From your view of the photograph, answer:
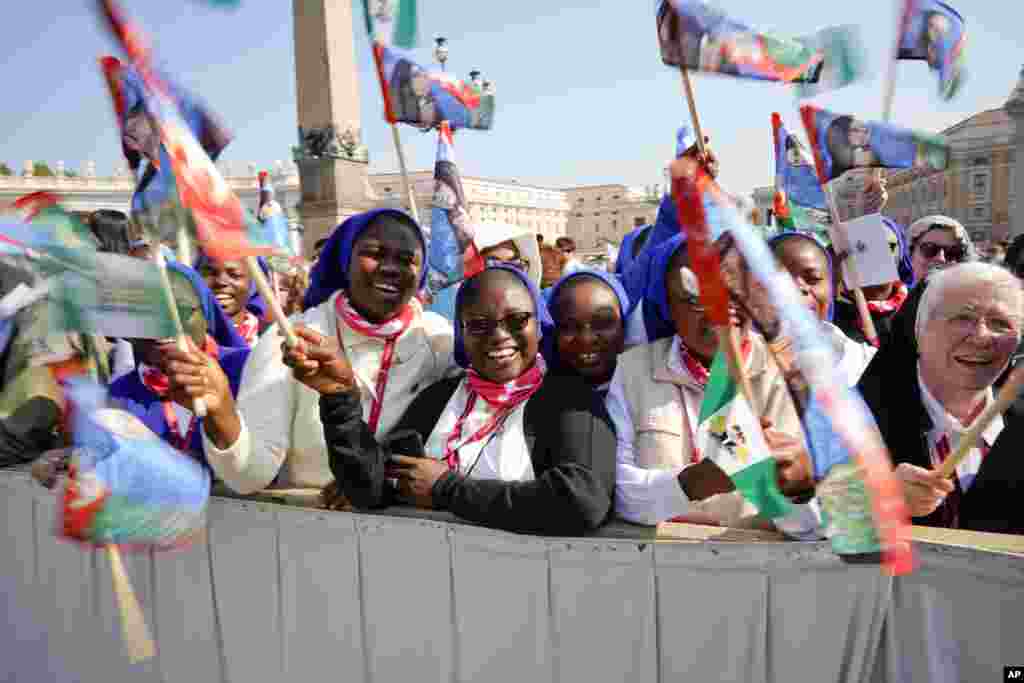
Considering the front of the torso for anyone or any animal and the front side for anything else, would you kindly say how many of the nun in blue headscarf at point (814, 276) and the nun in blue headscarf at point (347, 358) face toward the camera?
2

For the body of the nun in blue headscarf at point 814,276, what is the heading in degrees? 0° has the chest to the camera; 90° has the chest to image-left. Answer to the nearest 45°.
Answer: approximately 0°

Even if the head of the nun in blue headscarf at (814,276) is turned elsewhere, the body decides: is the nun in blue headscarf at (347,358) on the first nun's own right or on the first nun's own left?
on the first nun's own right

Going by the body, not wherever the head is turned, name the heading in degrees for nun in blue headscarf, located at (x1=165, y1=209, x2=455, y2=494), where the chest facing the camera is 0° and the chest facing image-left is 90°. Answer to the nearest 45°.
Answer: approximately 0°

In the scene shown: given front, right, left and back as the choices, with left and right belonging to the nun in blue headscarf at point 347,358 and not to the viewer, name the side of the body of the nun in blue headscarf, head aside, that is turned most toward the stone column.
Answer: back

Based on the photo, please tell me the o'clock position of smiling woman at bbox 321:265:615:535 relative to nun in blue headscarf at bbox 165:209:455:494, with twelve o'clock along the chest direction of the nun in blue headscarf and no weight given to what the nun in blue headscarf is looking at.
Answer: The smiling woman is roughly at 11 o'clock from the nun in blue headscarf.

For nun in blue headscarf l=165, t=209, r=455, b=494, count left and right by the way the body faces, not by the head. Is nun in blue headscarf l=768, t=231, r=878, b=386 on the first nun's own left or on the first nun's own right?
on the first nun's own left

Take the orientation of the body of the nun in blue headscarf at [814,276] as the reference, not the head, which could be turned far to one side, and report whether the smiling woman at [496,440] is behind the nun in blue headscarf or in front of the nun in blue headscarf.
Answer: in front

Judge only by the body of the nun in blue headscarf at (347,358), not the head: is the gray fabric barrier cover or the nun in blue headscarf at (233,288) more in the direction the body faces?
the gray fabric barrier cover
